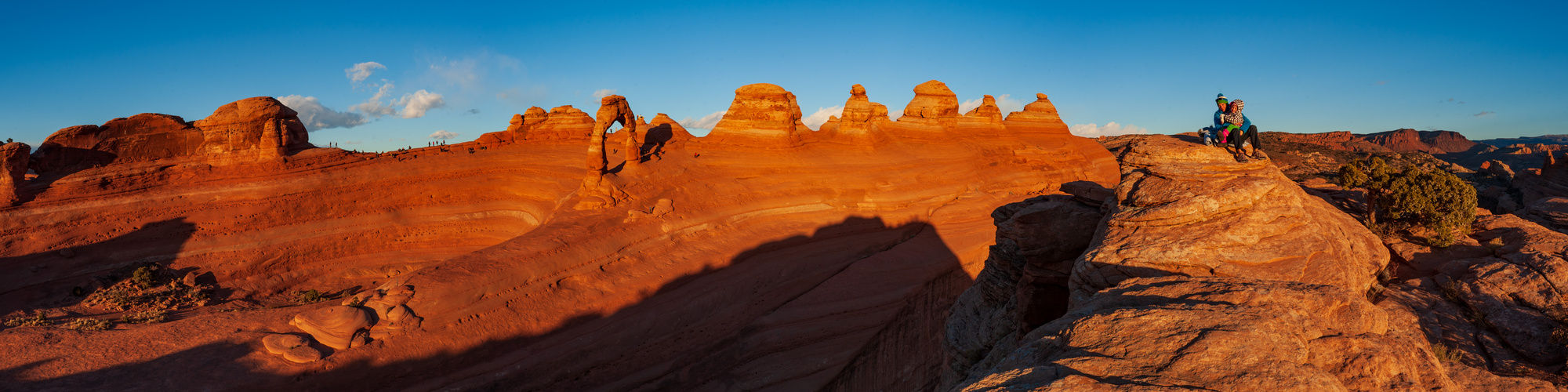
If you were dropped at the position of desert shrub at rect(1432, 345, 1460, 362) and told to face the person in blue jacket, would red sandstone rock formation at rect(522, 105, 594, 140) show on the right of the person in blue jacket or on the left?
left

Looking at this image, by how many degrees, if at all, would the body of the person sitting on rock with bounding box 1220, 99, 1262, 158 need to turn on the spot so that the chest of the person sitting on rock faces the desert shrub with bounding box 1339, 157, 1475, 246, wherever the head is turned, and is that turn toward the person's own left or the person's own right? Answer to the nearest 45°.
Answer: approximately 90° to the person's own left

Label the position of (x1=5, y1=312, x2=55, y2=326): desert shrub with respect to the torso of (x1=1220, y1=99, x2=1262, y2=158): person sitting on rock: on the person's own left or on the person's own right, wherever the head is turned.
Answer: on the person's own right

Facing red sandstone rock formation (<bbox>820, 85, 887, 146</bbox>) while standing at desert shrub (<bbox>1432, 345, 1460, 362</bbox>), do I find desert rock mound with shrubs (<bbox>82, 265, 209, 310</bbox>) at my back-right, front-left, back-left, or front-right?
front-left

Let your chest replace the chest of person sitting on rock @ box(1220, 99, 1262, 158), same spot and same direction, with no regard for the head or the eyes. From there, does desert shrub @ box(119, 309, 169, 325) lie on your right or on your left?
on your right

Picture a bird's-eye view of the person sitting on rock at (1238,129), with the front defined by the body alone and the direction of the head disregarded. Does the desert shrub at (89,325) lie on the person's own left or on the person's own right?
on the person's own right

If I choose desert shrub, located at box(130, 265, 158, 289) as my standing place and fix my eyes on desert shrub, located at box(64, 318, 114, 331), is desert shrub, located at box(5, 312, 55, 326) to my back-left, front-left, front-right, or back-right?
front-right
